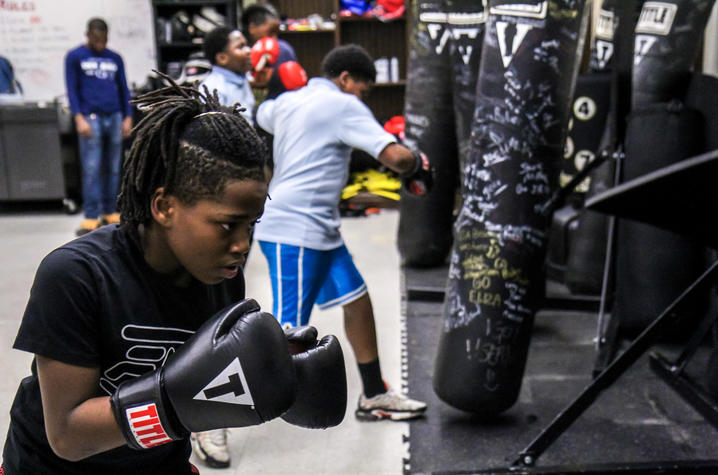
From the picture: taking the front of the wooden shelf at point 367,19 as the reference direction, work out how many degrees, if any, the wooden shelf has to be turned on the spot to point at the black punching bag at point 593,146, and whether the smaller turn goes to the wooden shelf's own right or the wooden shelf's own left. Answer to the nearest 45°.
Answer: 0° — it already faces it

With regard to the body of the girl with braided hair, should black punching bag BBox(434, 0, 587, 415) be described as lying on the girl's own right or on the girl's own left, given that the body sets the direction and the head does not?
on the girl's own left

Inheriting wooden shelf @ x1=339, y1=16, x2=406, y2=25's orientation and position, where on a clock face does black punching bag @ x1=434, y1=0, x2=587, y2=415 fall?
The black punching bag is roughly at 12 o'clock from the wooden shelf.

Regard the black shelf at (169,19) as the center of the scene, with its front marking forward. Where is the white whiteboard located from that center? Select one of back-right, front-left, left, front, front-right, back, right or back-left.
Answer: right

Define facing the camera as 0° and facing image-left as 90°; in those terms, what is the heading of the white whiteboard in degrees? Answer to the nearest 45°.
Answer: approximately 0°

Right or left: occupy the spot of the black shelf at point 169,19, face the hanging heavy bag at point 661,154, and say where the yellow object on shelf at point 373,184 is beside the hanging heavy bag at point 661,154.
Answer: left

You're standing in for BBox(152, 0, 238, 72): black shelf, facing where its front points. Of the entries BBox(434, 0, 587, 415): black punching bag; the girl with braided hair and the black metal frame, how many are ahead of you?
3

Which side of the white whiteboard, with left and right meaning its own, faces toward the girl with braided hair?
front

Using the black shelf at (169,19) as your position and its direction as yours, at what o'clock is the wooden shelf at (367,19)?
the wooden shelf at (367,19) is roughly at 9 o'clock from the black shelf at (169,19).
